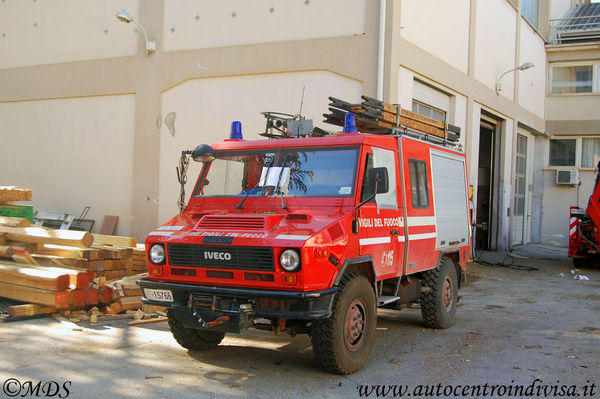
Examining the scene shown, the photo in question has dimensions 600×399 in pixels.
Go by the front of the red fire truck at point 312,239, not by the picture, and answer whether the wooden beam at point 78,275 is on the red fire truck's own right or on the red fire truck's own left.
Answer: on the red fire truck's own right

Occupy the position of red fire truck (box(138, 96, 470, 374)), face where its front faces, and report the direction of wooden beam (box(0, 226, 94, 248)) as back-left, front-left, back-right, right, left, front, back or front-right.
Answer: right

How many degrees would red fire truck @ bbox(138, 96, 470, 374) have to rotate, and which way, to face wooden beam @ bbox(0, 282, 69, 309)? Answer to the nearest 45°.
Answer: approximately 90° to its right

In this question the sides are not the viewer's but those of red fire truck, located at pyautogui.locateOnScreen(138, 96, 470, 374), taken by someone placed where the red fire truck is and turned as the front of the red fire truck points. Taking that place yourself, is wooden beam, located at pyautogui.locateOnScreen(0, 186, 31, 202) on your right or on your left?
on your right

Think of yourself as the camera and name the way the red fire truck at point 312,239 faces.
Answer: facing the viewer and to the left of the viewer

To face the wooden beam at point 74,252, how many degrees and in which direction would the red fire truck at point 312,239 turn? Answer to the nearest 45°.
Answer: approximately 90° to its right

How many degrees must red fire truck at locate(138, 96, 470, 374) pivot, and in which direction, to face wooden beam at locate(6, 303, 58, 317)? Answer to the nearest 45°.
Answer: approximately 90° to its right

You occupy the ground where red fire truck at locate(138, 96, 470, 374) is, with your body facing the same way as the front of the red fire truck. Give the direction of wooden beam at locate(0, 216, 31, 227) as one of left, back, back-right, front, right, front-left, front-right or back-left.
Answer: right

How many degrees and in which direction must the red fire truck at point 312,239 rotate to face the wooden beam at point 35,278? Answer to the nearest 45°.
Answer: approximately 90° to its right

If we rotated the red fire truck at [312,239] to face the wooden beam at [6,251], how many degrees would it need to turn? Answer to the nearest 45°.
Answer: approximately 90° to its right

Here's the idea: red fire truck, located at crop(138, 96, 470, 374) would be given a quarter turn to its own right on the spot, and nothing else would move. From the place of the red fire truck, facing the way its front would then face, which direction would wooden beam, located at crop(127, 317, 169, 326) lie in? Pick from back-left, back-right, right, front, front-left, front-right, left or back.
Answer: front

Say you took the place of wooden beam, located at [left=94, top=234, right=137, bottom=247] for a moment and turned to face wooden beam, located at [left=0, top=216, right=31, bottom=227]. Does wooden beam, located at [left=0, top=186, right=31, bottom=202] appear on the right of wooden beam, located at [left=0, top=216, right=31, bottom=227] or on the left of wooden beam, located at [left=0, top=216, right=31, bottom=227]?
right

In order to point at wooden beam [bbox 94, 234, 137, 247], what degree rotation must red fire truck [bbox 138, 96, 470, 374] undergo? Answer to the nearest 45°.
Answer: approximately 90° to its right
